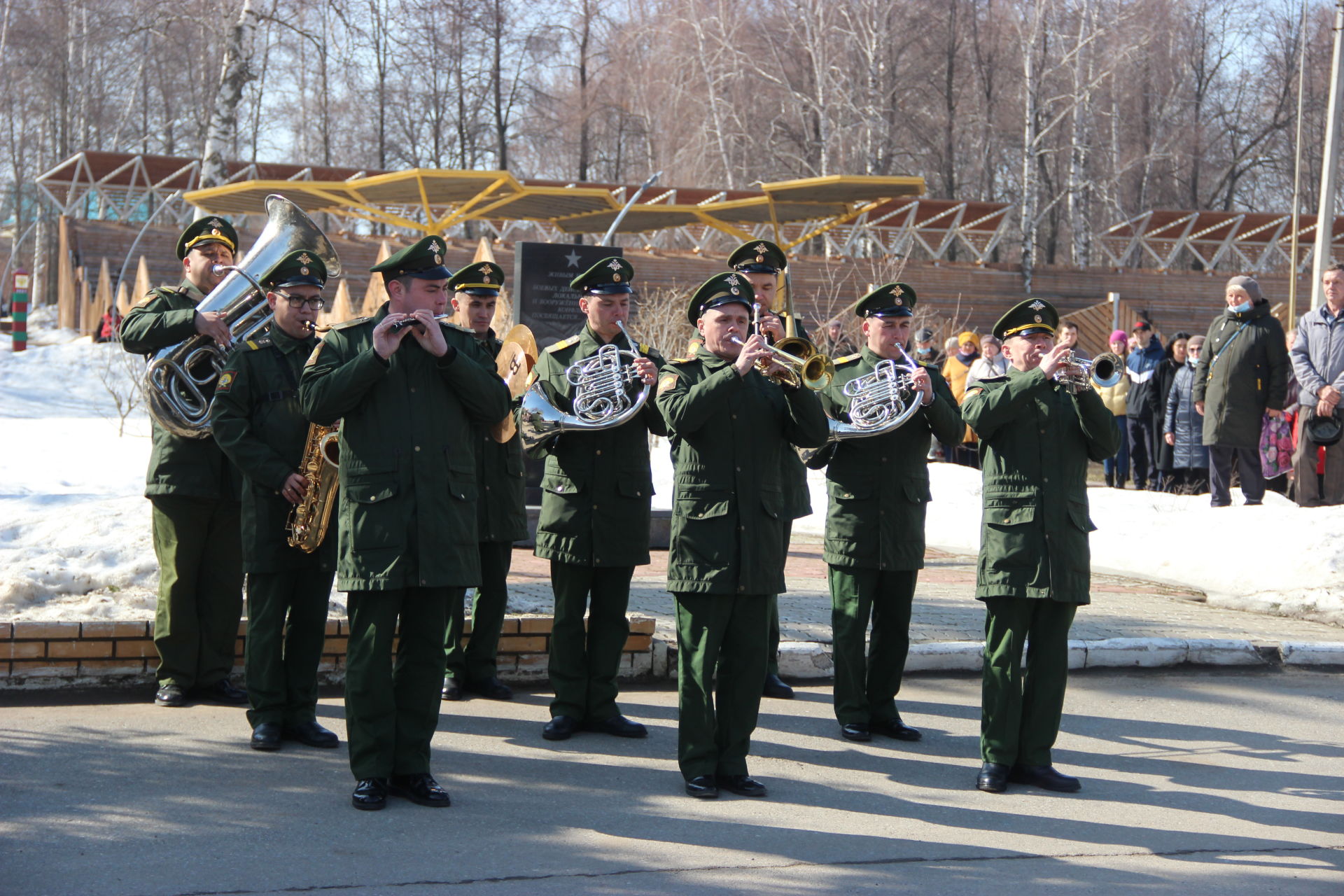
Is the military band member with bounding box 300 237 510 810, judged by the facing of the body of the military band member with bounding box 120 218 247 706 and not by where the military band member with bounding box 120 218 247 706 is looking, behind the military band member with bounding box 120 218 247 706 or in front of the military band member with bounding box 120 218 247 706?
in front

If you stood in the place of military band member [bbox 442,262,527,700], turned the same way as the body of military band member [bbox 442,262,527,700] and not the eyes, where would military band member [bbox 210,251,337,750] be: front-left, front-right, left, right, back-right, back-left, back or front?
right

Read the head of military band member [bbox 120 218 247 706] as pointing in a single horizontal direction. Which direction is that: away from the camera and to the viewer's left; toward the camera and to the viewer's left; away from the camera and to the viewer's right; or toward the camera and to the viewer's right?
toward the camera and to the viewer's right

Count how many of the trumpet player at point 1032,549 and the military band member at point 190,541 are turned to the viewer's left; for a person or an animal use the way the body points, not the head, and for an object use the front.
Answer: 0

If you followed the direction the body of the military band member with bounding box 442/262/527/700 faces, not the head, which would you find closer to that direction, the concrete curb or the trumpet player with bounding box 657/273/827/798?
the trumpet player

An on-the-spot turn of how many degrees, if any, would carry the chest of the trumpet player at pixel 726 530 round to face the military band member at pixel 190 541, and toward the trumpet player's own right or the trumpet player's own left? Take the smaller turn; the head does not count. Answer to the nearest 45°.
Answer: approximately 135° to the trumpet player's own right

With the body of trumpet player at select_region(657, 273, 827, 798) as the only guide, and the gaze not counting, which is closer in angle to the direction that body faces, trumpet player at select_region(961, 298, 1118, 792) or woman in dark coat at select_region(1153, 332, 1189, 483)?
the trumpet player

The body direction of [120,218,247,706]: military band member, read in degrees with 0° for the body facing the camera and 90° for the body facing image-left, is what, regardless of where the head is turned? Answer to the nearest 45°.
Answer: approximately 315°

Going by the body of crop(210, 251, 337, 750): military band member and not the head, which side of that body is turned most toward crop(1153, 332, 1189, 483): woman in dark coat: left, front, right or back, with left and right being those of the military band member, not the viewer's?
left

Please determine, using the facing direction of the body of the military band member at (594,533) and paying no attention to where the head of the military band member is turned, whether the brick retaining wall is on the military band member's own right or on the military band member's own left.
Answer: on the military band member's own right

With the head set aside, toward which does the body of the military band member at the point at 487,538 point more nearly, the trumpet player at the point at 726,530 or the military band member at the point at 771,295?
the trumpet player

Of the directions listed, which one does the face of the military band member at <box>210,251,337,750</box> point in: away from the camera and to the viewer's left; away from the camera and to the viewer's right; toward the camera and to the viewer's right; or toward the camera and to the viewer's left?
toward the camera and to the viewer's right

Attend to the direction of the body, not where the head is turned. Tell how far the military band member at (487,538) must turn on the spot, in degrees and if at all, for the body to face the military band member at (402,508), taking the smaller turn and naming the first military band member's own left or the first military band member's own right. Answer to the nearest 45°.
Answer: approximately 45° to the first military band member's own right
